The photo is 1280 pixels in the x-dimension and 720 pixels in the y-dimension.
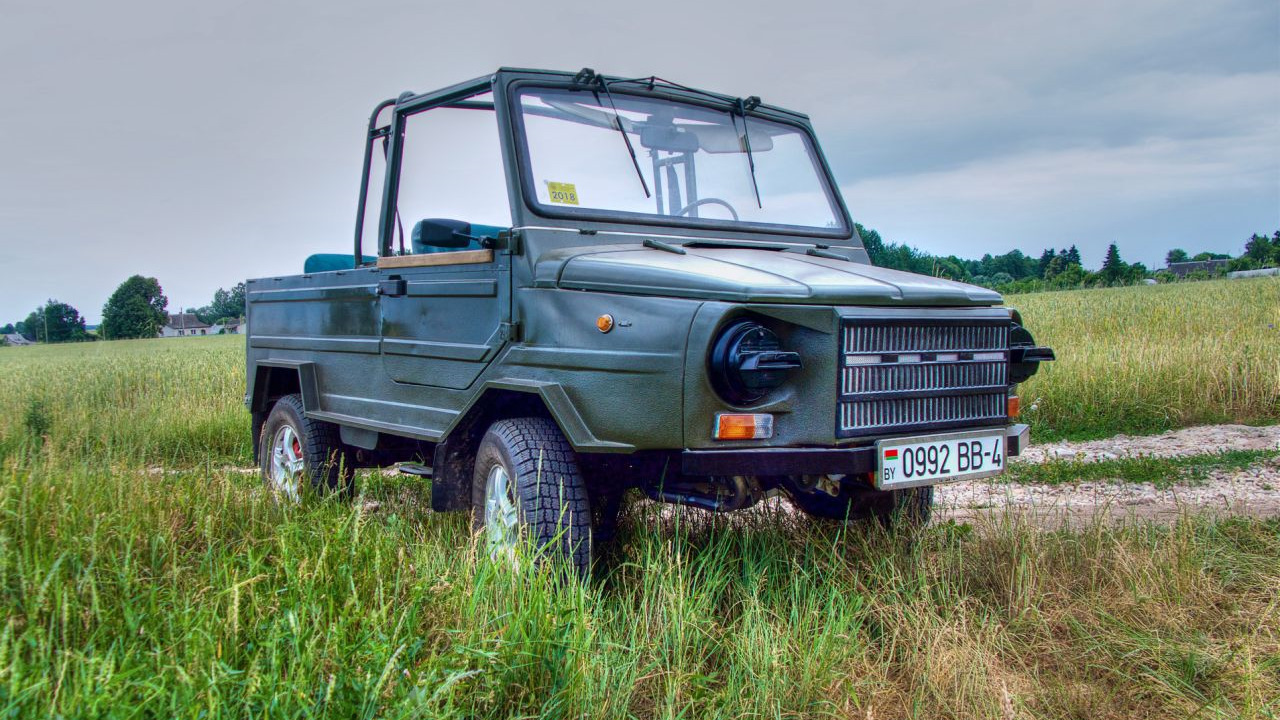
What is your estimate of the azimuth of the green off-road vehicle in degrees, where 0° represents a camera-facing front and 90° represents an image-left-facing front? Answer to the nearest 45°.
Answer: approximately 315°
